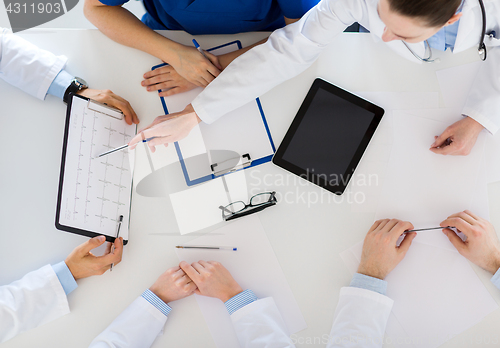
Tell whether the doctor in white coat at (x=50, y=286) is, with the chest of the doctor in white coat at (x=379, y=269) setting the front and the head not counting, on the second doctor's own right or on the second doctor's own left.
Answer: on the second doctor's own left

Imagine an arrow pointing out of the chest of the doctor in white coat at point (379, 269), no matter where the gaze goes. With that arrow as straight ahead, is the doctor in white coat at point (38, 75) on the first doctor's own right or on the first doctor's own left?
on the first doctor's own left
